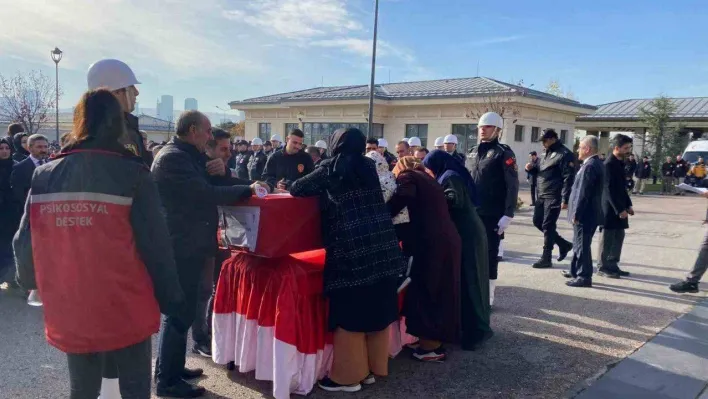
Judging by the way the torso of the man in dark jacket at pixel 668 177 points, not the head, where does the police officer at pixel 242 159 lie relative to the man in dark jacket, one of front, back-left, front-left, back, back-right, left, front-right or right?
front-right

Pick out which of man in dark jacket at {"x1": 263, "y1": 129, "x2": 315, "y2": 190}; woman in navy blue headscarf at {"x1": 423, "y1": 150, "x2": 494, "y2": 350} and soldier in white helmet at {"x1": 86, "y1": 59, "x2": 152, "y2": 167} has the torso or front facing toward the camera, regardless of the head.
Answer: the man in dark jacket

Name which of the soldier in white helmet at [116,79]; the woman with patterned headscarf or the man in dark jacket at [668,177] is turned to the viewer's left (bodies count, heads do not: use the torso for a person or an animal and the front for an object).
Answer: the woman with patterned headscarf

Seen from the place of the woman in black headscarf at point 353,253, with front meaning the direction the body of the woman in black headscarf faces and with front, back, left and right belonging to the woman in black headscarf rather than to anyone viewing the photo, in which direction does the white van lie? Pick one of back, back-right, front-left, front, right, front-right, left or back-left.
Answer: right

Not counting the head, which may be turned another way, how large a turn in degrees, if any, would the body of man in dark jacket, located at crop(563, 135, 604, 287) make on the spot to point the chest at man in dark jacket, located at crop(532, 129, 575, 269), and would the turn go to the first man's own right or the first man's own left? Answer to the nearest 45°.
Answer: approximately 45° to the first man's own right

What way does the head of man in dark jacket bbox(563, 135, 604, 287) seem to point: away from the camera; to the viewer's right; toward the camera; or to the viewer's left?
to the viewer's left

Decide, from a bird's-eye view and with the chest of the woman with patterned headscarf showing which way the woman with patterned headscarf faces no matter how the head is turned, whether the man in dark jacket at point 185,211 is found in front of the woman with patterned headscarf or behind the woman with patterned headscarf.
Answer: in front

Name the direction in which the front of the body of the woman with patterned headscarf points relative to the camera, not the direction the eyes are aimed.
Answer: to the viewer's left

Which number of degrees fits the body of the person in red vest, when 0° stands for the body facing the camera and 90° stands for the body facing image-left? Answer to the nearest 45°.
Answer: approximately 225°

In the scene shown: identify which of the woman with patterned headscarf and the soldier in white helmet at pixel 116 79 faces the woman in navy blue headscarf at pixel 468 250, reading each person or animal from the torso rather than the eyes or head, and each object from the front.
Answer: the soldier in white helmet

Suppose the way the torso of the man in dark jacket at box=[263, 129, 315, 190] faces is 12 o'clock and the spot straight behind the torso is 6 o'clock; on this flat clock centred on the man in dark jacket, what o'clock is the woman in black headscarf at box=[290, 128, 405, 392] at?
The woman in black headscarf is roughly at 12 o'clock from the man in dark jacket.

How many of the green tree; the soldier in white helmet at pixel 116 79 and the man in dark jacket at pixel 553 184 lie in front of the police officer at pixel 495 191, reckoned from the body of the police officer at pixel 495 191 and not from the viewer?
1

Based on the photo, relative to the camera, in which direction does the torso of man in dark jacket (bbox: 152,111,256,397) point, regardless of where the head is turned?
to the viewer's right

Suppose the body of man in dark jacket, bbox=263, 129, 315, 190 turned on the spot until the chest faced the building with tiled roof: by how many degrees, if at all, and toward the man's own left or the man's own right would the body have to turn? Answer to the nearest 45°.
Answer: approximately 180°

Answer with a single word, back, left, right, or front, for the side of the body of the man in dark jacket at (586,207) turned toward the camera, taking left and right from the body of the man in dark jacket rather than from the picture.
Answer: left

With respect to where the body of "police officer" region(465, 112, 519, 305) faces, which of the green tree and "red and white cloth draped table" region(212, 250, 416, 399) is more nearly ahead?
the red and white cloth draped table
